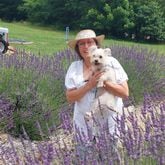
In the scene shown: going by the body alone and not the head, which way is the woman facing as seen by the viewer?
toward the camera

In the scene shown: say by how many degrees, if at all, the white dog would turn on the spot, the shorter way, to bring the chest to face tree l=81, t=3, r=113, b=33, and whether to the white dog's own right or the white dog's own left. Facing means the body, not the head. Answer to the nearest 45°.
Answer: approximately 135° to the white dog's own right

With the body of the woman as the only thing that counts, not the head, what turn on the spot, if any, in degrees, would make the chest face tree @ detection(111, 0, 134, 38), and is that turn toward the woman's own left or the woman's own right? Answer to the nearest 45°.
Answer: approximately 180°

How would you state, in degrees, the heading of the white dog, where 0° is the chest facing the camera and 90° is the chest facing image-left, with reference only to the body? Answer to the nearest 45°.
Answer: approximately 45°

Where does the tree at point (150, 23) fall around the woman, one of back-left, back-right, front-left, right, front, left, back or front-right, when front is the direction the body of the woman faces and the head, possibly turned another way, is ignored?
back

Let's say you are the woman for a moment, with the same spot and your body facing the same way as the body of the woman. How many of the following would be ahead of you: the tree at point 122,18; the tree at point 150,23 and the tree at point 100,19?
0

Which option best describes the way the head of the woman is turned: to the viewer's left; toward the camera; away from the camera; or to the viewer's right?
toward the camera

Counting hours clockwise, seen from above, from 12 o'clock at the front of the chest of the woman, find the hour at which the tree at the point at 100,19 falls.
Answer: The tree is roughly at 6 o'clock from the woman.

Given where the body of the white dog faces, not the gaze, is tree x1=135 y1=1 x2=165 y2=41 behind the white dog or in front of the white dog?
behind

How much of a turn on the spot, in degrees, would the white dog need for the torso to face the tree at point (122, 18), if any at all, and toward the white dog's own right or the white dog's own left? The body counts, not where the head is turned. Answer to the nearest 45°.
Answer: approximately 135° to the white dog's own right
